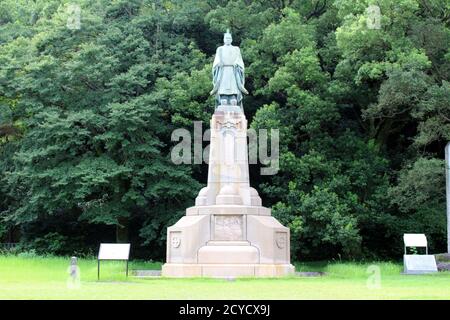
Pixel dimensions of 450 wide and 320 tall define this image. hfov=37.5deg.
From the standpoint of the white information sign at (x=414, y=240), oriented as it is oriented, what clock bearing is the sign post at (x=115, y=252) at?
The sign post is roughly at 2 o'clock from the white information sign.

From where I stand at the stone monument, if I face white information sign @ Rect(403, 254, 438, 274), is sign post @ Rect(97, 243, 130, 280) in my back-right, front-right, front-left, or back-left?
back-right

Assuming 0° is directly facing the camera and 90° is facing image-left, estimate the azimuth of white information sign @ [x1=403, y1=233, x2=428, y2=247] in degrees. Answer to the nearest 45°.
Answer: approximately 0°

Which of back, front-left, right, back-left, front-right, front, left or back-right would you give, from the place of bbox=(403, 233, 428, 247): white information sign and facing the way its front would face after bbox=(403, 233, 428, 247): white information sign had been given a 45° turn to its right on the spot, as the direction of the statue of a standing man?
front-right

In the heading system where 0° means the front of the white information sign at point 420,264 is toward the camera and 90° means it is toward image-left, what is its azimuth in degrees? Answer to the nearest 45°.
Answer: approximately 0°

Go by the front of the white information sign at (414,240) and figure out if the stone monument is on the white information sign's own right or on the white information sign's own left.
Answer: on the white information sign's own right

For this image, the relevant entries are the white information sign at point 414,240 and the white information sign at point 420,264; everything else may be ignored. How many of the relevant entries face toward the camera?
2

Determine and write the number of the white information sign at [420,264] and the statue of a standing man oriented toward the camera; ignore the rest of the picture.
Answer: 2

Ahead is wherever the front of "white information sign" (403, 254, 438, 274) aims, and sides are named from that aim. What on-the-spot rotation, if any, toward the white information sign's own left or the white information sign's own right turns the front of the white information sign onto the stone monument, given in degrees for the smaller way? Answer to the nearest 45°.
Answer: approximately 90° to the white information sign's own right
